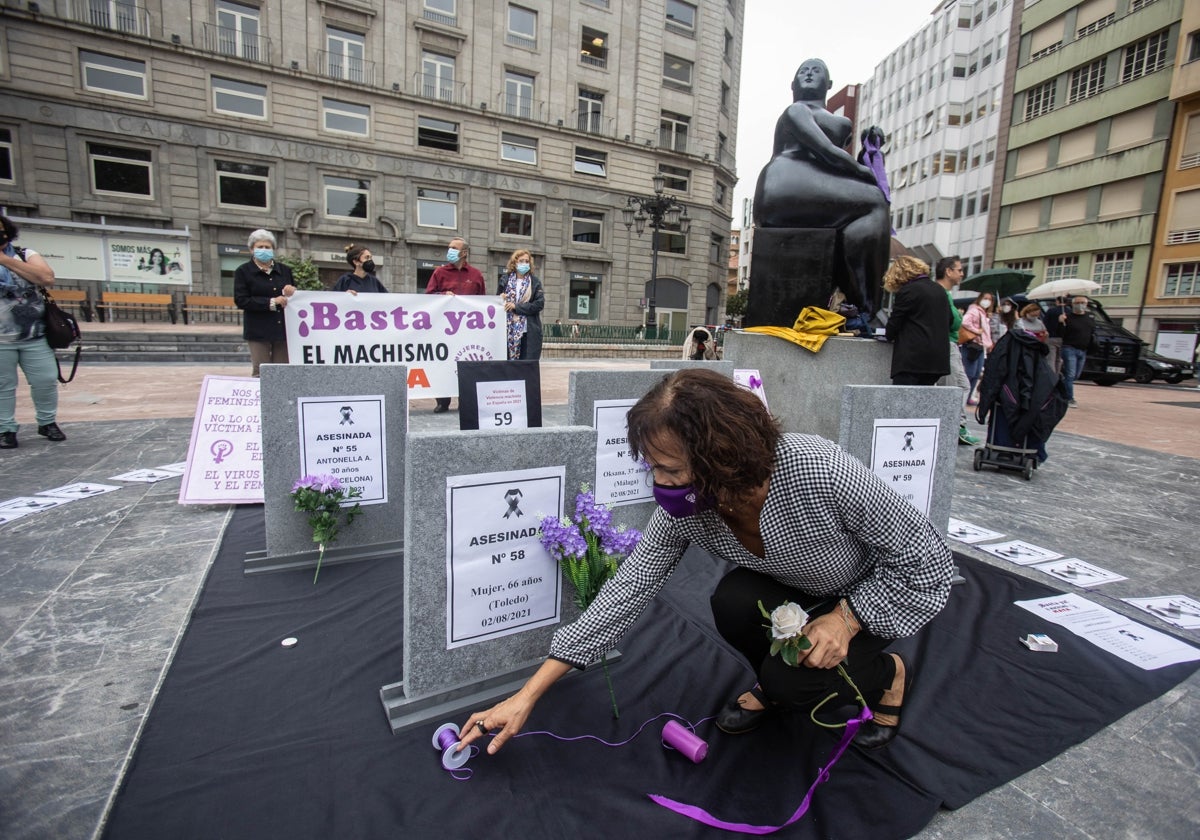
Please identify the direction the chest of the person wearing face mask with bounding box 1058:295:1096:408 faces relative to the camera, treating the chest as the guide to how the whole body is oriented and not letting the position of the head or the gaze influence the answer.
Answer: toward the camera

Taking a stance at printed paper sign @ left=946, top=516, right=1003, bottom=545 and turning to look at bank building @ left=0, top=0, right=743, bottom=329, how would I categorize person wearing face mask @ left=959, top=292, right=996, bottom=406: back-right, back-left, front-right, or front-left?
front-right

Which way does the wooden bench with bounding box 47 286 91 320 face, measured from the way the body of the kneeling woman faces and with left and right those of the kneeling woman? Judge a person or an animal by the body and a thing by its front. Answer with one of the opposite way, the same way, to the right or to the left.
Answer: to the left

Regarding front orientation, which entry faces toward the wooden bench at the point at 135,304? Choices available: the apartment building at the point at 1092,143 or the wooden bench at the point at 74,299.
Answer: the apartment building

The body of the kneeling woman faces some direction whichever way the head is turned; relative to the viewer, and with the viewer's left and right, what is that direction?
facing the viewer and to the left of the viewer

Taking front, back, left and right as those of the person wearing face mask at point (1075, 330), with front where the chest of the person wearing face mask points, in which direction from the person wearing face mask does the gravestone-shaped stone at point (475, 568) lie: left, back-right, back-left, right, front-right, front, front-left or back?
front

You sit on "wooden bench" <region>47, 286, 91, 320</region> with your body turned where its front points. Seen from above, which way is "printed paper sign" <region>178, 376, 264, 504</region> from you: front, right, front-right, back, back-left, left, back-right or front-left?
front

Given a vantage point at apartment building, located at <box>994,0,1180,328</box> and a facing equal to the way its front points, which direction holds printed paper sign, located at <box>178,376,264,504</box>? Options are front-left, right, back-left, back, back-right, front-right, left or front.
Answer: front-left

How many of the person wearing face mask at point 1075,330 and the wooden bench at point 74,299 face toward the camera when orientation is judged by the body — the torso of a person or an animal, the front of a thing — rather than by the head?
2

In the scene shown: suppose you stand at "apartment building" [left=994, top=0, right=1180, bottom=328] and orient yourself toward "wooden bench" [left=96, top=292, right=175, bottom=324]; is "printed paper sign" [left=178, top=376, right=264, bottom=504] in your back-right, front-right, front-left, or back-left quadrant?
front-left

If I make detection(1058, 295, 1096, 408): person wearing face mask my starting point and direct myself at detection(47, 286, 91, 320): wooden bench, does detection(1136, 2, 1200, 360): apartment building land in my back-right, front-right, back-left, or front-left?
back-right

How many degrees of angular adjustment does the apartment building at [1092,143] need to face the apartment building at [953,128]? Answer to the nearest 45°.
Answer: approximately 90° to its right

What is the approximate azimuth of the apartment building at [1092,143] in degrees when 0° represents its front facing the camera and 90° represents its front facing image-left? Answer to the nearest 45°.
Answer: approximately 45°

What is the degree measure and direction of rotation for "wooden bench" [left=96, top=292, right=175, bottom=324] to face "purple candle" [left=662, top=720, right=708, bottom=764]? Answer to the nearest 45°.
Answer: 0° — it already faces it

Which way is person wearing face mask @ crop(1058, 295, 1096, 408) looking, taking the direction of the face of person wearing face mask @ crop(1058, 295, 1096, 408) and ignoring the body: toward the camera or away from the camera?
toward the camera

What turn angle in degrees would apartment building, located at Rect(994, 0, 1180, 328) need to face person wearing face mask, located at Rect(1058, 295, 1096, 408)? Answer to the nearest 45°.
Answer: approximately 45° to its left

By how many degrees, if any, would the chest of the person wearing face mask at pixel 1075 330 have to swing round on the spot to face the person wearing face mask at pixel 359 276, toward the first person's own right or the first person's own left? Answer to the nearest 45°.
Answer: approximately 45° to the first person's own right

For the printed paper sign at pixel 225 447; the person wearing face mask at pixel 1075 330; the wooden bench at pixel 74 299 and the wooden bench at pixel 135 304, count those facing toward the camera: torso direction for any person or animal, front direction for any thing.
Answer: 4

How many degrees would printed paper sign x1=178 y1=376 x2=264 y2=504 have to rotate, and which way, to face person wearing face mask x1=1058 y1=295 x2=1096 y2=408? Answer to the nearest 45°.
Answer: approximately 90° to its left

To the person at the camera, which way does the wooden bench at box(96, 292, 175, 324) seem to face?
facing the viewer
